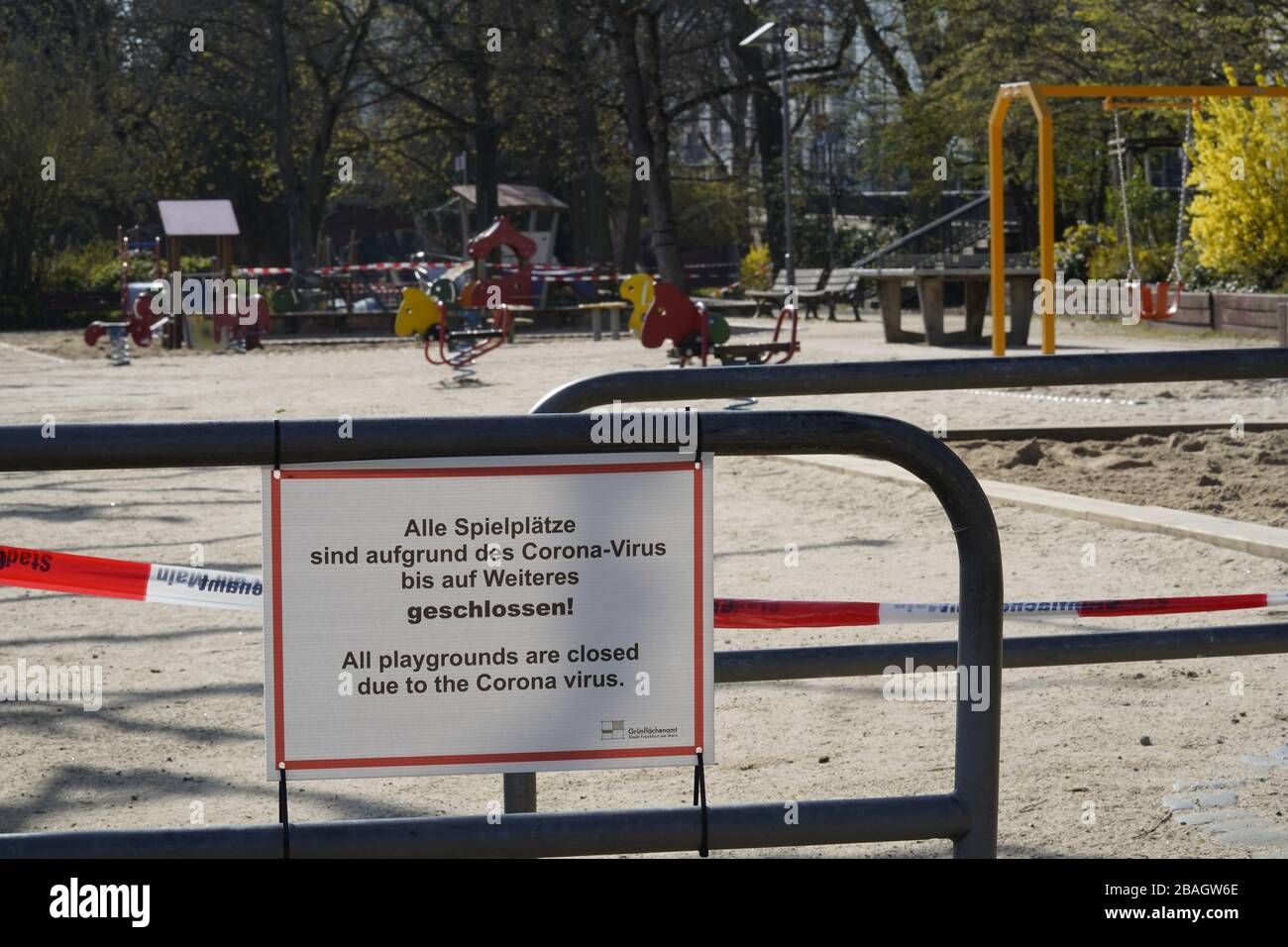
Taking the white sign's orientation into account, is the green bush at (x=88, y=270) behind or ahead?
behind

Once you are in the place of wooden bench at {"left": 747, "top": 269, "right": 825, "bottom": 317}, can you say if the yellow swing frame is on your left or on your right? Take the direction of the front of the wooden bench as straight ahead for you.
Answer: on your left

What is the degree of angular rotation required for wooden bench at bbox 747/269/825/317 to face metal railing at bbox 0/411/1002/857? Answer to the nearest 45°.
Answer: approximately 45° to its left

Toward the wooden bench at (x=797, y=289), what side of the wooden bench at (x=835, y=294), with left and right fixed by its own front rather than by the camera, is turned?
right

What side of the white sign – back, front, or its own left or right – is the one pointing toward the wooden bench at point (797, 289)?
back

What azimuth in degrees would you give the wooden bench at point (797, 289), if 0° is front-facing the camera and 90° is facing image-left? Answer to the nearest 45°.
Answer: approximately 45°

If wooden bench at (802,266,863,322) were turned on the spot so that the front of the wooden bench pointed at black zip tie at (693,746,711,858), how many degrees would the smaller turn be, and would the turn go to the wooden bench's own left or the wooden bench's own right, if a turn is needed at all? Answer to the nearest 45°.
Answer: approximately 45° to the wooden bench's own left

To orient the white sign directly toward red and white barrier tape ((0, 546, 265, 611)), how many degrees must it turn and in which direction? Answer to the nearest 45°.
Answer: approximately 135° to its right
